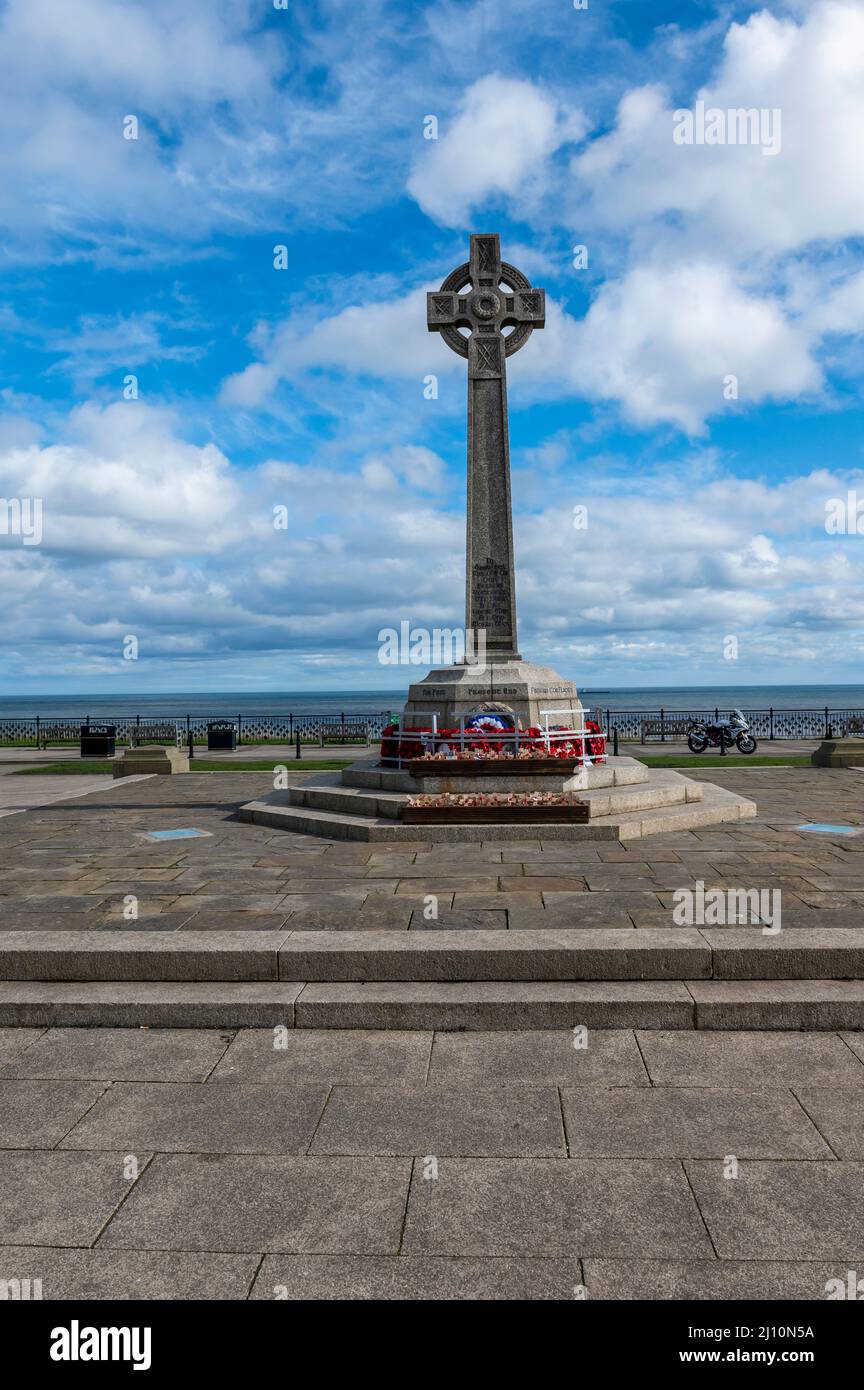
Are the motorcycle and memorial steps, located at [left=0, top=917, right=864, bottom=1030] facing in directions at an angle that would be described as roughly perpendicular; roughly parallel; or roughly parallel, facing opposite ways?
roughly perpendicular

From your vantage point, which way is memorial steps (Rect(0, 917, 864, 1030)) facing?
toward the camera

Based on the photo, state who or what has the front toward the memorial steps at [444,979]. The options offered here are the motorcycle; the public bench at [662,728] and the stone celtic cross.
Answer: the stone celtic cross

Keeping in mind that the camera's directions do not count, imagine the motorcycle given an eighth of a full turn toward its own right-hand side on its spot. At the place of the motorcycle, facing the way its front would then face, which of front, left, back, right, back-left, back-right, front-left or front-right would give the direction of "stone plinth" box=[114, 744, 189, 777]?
right

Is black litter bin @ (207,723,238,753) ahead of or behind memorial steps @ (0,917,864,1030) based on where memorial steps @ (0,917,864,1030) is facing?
behind

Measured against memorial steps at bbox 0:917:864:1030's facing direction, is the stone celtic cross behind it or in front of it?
behind

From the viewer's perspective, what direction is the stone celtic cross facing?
toward the camera

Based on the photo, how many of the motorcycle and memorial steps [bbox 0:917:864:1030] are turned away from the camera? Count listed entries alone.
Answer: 0

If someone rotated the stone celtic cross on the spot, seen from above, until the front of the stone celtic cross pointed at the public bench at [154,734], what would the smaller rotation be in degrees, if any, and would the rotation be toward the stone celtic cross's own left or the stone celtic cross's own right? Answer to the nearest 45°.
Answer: approximately 135° to the stone celtic cross's own right

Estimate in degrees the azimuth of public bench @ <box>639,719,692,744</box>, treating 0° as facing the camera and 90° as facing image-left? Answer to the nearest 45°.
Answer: approximately 180°

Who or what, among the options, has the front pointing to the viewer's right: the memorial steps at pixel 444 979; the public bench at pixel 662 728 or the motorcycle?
the motorcycle

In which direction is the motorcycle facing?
to the viewer's right

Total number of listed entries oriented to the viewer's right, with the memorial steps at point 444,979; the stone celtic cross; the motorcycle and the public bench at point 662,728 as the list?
1

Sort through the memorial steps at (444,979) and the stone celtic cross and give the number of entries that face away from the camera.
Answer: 0

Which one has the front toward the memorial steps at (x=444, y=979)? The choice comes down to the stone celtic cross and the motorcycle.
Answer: the stone celtic cross
